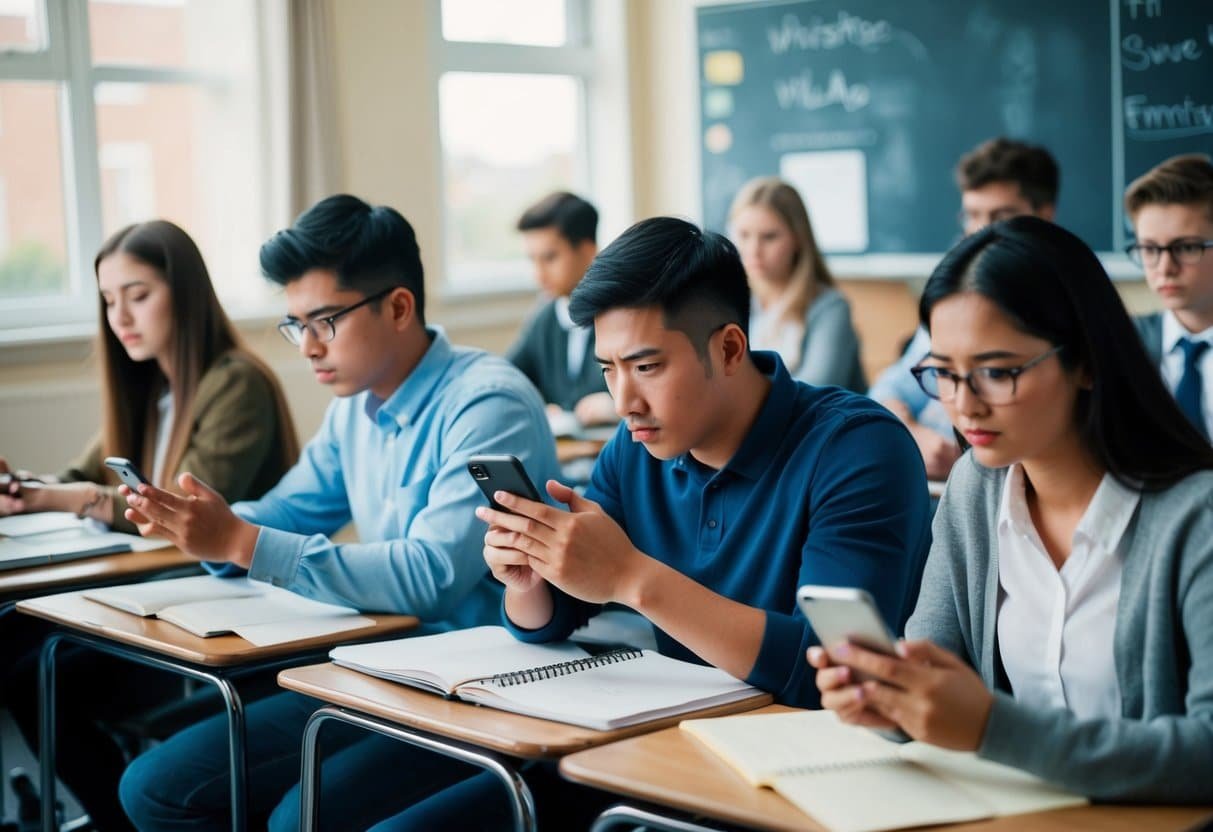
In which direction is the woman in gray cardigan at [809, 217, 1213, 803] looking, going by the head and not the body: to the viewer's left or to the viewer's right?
to the viewer's left

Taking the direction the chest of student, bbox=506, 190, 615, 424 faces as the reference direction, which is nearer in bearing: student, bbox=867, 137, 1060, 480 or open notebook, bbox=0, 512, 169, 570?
the open notebook

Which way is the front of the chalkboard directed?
toward the camera

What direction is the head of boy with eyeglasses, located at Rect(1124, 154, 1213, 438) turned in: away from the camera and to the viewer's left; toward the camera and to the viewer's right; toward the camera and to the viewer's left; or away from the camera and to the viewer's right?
toward the camera and to the viewer's left

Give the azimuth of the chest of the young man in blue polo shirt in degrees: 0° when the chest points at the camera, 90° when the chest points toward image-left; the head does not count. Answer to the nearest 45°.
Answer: approximately 45°

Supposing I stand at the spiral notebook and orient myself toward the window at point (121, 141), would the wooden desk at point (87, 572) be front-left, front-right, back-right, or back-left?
front-left

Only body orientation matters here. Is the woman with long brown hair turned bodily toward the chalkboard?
no

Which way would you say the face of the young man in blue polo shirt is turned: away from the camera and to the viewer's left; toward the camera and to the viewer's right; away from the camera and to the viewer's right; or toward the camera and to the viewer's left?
toward the camera and to the viewer's left

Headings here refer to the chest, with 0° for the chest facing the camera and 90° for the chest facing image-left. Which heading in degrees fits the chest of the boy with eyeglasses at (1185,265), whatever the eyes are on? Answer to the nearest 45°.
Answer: approximately 45°

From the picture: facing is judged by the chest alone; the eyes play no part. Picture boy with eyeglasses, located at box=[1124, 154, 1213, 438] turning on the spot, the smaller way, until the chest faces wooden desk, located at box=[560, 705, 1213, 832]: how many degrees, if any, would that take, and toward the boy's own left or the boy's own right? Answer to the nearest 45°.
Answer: approximately 45° to the boy's own left

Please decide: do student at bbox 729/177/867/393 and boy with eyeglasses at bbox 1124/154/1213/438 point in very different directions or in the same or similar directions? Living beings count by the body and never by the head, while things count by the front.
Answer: same or similar directions

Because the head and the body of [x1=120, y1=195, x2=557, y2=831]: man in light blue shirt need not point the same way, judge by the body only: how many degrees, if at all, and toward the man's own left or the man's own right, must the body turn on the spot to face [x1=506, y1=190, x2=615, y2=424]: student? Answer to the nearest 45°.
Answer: approximately 135° to the man's own right

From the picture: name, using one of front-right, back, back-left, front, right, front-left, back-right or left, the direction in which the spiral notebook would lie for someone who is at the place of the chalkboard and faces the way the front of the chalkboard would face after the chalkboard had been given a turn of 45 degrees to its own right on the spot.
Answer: front-left

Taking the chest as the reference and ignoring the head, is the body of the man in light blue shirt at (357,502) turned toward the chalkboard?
no
